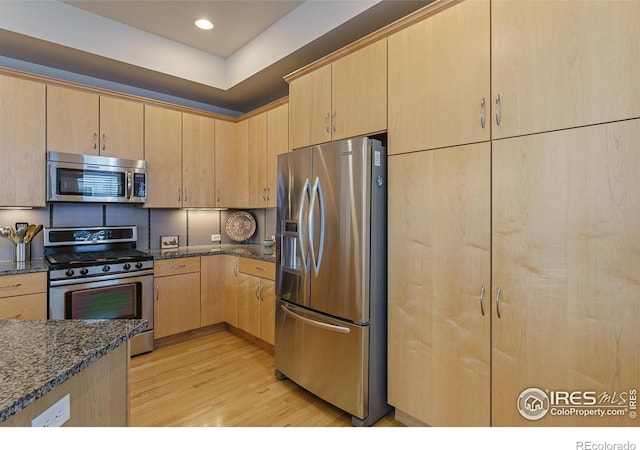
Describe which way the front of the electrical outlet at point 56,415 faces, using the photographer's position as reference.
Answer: facing the viewer and to the right of the viewer

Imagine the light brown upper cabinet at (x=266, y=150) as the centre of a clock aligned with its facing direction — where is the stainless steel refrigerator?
The stainless steel refrigerator is roughly at 10 o'clock from the light brown upper cabinet.

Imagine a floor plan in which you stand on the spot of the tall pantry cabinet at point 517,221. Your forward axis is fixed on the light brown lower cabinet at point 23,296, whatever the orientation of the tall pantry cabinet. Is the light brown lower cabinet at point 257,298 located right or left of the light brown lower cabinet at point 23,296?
right

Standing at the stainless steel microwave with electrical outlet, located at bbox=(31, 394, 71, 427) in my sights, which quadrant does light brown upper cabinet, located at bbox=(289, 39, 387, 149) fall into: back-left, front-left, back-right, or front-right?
front-left

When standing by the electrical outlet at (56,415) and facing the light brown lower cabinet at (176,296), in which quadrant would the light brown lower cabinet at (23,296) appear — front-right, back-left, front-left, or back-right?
front-left

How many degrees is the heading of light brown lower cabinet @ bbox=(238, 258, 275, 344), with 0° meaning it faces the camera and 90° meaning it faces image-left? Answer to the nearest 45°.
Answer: approximately 45°

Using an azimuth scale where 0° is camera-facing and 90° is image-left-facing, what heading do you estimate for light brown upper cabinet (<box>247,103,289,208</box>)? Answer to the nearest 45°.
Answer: approximately 45°

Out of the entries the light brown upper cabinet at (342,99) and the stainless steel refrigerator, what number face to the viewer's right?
0

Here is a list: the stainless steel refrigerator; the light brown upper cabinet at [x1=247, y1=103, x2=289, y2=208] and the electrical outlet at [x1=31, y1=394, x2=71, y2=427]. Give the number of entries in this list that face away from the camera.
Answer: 0

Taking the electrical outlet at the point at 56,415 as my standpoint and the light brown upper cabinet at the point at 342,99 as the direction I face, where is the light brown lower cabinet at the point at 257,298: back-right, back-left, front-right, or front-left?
front-left

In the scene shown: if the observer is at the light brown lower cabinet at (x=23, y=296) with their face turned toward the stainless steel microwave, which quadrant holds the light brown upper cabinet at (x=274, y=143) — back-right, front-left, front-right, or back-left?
front-right

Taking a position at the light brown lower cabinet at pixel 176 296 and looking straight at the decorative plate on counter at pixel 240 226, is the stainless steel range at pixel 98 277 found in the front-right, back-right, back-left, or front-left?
back-left

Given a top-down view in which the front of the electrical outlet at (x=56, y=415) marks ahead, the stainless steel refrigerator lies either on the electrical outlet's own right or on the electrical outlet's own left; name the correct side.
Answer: on the electrical outlet's own left
